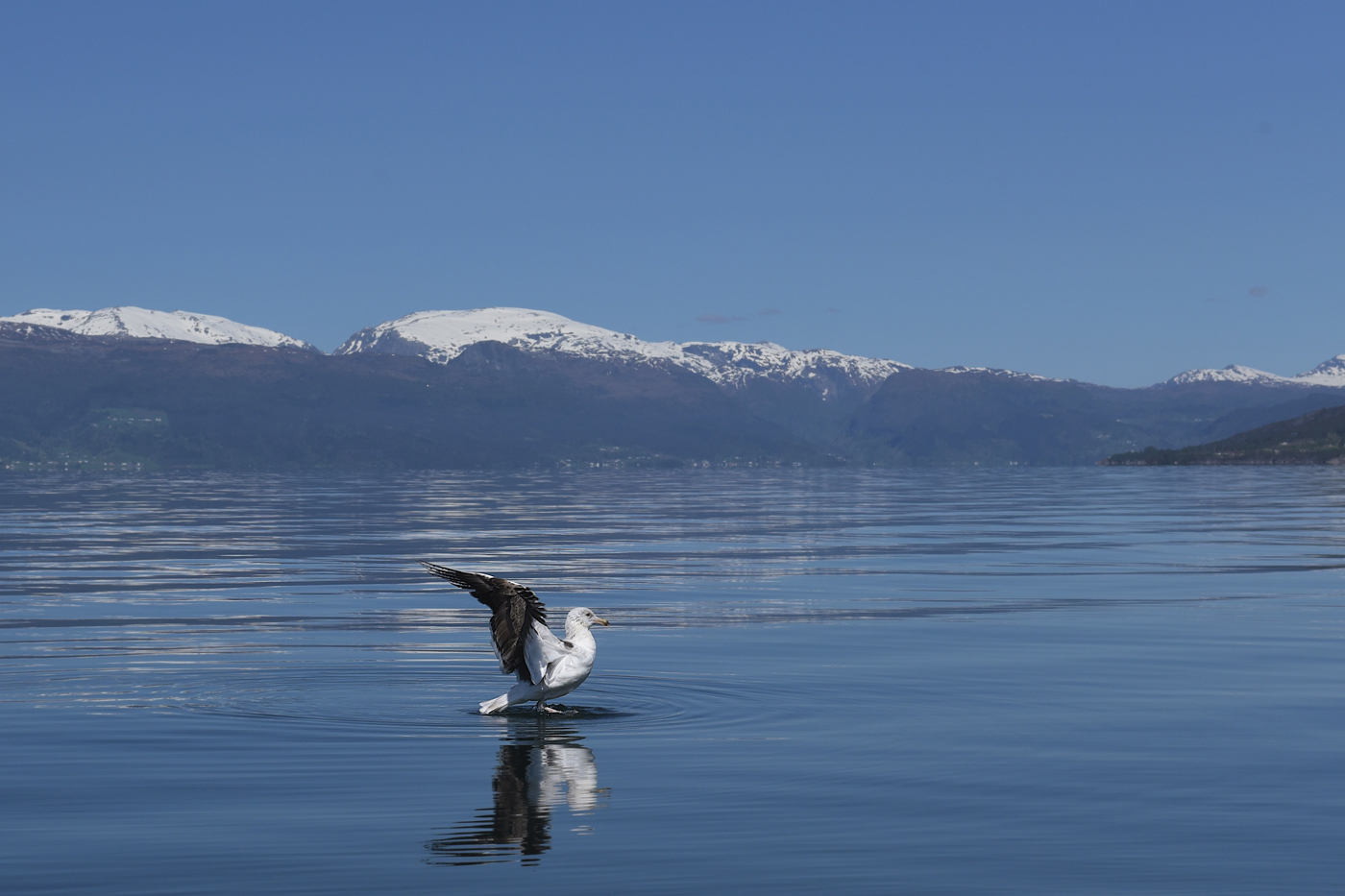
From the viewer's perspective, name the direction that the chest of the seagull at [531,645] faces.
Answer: to the viewer's right
